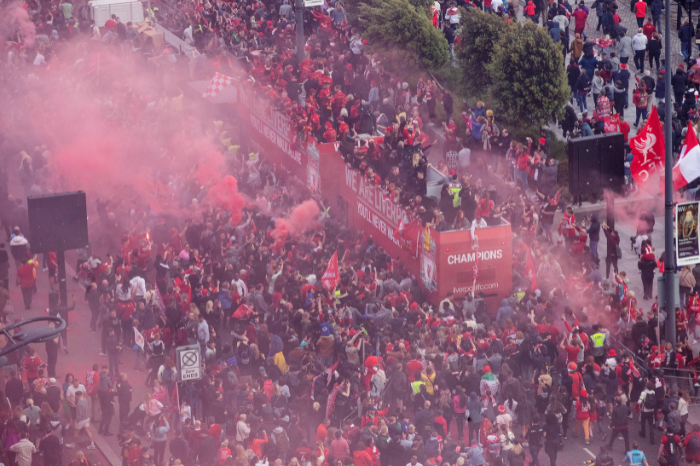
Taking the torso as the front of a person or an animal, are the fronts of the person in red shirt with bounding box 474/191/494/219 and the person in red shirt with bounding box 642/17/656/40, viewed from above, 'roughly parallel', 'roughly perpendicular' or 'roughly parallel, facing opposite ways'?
roughly parallel

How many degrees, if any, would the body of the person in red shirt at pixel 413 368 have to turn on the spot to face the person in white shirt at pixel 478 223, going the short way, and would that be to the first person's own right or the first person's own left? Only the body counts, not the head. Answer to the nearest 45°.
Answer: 0° — they already face them

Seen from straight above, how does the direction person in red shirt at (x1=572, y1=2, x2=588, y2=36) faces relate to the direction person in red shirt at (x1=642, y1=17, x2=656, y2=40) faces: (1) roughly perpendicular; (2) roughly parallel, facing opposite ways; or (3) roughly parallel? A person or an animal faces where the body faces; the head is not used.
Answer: roughly parallel

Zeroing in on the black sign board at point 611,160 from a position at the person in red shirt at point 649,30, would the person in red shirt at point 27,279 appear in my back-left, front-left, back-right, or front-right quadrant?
front-right

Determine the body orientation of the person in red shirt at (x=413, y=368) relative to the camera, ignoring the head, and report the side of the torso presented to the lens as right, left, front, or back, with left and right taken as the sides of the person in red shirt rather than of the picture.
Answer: back

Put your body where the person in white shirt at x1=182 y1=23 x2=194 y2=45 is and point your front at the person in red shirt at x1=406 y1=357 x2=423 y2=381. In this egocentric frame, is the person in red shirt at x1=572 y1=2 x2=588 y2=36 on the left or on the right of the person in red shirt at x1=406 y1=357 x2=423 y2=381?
left

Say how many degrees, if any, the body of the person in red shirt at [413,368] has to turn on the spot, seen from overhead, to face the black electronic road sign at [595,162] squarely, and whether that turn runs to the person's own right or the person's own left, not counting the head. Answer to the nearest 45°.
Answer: approximately 45° to the person's own right
